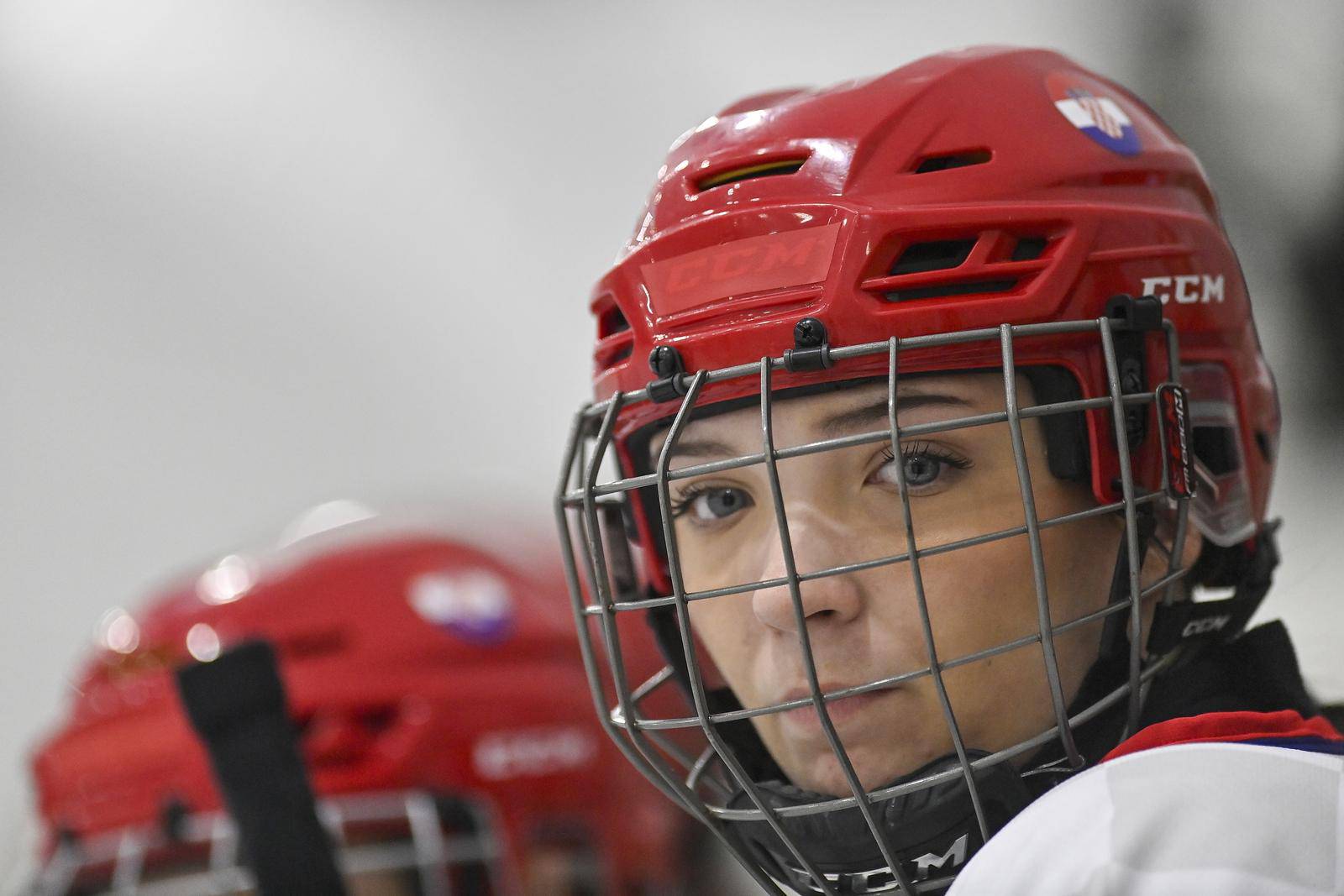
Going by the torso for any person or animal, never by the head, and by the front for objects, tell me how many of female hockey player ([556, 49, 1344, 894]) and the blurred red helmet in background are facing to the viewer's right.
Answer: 0

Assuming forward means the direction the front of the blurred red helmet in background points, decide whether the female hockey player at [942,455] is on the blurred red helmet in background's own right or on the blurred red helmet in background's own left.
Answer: on the blurred red helmet in background's own left

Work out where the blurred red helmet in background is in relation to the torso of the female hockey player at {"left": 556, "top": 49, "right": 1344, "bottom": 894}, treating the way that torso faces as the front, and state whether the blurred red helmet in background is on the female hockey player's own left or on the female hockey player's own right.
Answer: on the female hockey player's own right

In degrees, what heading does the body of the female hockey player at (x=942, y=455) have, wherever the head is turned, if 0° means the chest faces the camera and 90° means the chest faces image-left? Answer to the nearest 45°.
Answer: approximately 45°
